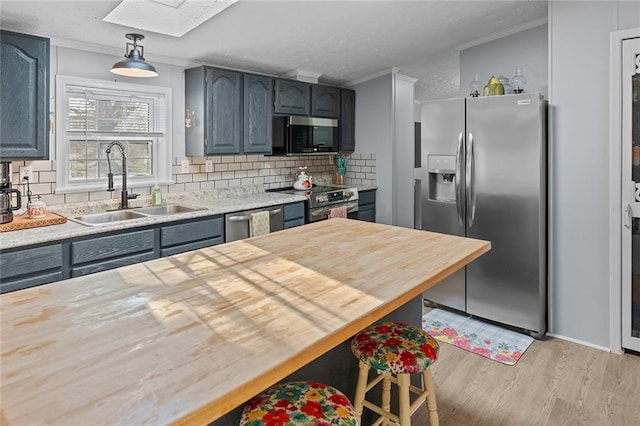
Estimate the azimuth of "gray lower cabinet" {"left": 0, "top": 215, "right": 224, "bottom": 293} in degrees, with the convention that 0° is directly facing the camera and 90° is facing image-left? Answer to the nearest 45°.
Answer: approximately 315°

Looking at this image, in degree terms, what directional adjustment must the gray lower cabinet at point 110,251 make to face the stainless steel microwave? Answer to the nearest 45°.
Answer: approximately 90° to its left

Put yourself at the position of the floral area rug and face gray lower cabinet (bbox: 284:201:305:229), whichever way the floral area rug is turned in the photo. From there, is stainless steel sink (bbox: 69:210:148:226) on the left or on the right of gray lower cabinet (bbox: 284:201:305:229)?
left

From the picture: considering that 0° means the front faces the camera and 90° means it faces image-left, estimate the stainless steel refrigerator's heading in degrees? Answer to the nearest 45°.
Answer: approximately 45°

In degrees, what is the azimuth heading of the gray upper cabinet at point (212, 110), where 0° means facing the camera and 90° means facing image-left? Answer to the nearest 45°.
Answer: approximately 315°
